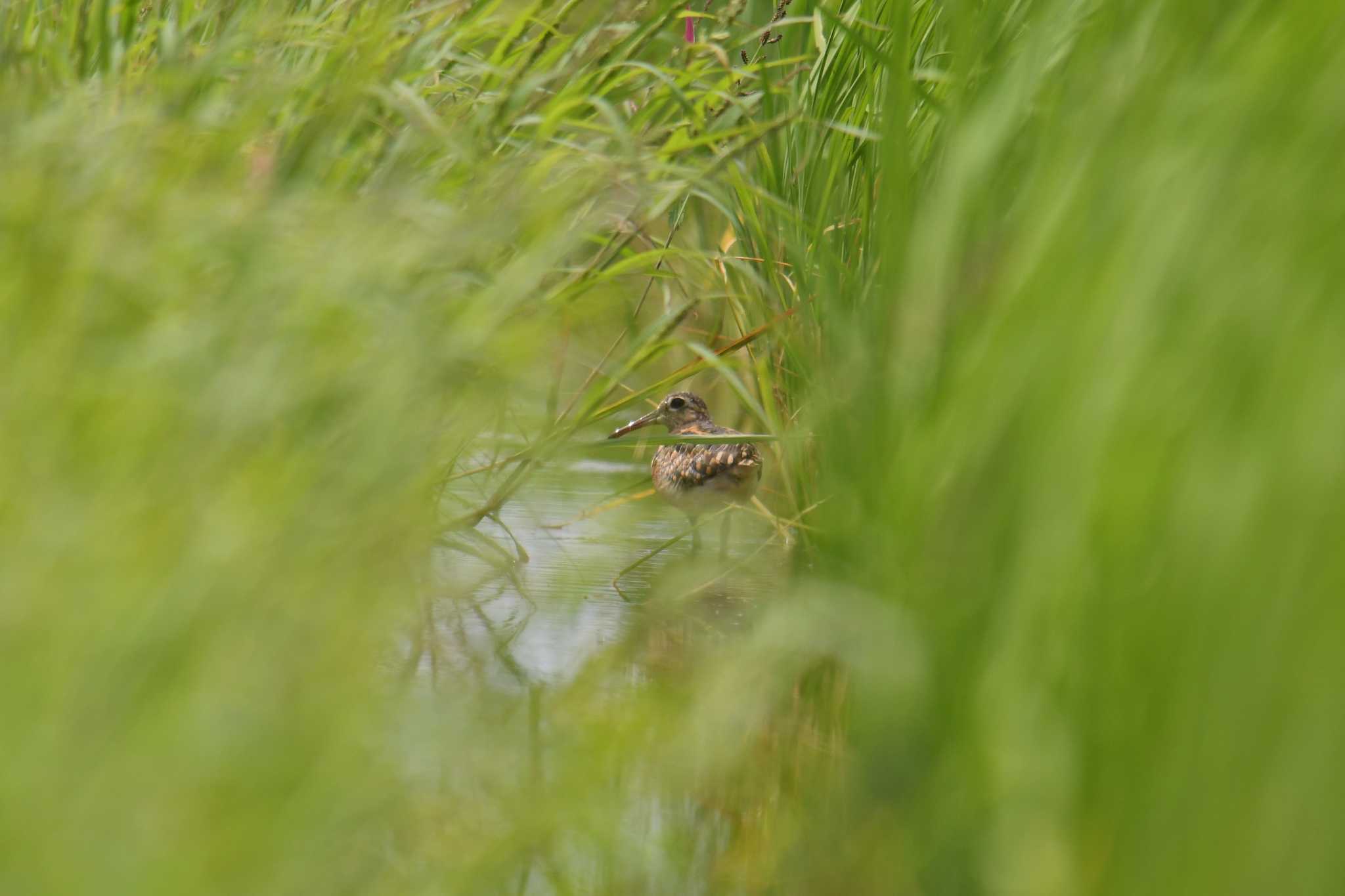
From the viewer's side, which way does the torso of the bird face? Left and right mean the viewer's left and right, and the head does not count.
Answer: facing to the left of the viewer
